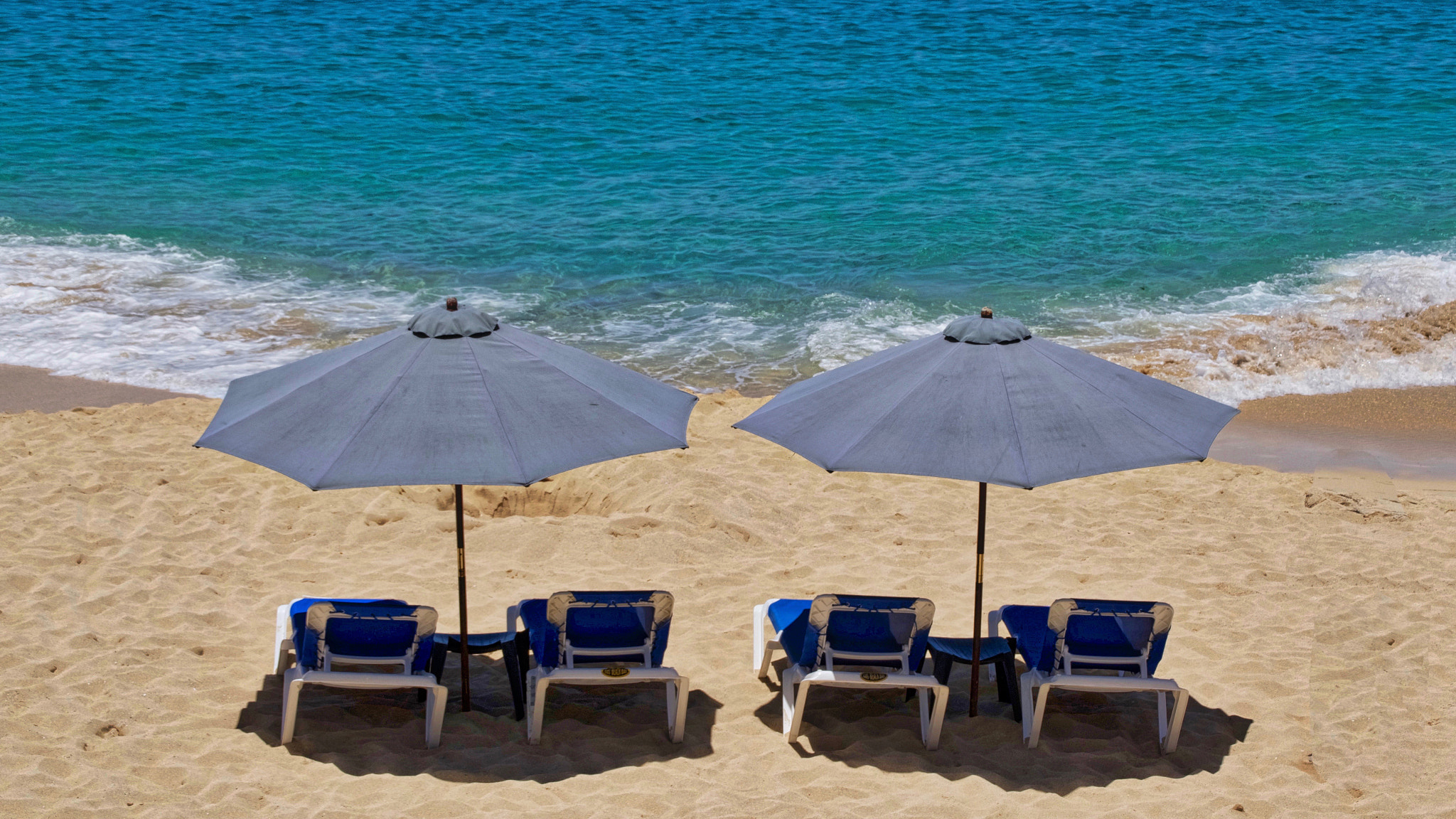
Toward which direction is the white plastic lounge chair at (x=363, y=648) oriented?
away from the camera

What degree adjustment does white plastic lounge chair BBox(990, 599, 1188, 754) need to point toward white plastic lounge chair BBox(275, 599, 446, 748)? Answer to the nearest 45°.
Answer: approximately 90° to its left

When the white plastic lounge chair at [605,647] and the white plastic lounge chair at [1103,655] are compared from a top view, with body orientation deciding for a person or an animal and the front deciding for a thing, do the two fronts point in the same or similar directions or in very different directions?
same or similar directions

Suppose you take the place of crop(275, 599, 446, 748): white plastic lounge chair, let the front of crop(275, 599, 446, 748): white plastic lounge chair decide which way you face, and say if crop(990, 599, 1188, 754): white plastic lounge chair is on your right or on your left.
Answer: on your right

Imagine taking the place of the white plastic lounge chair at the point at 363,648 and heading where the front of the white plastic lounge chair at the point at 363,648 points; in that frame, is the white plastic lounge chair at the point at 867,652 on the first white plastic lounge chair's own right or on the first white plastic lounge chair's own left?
on the first white plastic lounge chair's own right

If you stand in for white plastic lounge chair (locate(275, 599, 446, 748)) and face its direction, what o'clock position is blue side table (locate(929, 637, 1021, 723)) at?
The blue side table is roughly at 3 o'clock from the white plastic lounge chair.

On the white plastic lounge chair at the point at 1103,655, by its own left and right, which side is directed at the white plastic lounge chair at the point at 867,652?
left

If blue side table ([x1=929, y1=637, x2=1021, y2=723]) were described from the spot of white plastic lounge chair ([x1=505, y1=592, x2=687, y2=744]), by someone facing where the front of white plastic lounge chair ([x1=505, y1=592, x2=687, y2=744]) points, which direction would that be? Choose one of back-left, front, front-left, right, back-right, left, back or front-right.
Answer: right

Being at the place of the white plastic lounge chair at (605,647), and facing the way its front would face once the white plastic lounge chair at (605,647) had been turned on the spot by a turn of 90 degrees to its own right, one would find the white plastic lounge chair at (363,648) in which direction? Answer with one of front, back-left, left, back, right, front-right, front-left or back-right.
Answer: back

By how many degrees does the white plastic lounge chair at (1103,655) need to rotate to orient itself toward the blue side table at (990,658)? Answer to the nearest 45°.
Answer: approximately 45° to its left

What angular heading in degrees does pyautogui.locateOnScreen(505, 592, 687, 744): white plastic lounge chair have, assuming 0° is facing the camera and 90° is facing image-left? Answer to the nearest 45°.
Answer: approximately 180°

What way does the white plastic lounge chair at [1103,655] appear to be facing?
away from the camera

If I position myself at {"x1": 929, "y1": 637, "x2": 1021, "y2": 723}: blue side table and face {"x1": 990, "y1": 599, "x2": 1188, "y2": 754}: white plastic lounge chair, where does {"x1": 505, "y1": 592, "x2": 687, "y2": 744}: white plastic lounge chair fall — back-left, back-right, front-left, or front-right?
back-right

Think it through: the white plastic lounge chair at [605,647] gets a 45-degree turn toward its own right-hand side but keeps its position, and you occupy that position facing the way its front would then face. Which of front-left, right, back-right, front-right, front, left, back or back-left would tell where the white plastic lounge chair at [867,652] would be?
front-right
